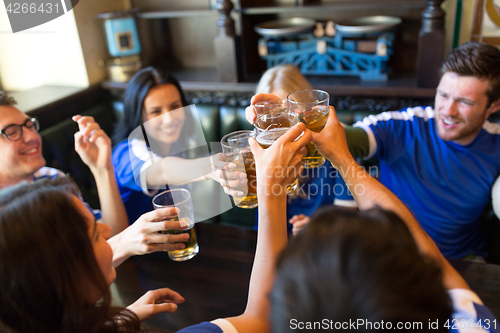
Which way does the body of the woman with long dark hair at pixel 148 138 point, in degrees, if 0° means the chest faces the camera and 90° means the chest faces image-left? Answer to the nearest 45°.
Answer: approximately 315°

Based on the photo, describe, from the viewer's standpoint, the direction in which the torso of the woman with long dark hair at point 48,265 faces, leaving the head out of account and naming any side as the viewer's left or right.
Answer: facing away from the viewer and to the right of the viewer

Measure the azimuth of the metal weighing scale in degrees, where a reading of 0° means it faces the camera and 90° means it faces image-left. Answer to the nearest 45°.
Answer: approximately 0°

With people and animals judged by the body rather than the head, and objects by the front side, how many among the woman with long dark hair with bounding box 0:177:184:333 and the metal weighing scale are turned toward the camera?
1

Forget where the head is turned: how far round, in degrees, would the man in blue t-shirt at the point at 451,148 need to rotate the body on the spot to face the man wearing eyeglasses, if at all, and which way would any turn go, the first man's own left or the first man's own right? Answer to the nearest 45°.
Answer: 0° — they already face them

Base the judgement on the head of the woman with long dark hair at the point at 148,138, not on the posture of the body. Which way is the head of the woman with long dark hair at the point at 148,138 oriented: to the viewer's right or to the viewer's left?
to the viewer's right

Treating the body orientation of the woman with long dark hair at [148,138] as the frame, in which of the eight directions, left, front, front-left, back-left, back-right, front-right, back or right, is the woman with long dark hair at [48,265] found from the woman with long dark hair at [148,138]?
front-right

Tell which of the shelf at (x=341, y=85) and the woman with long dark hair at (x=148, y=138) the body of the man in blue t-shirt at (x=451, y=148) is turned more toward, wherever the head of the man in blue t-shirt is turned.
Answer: the woman with long dark hair
